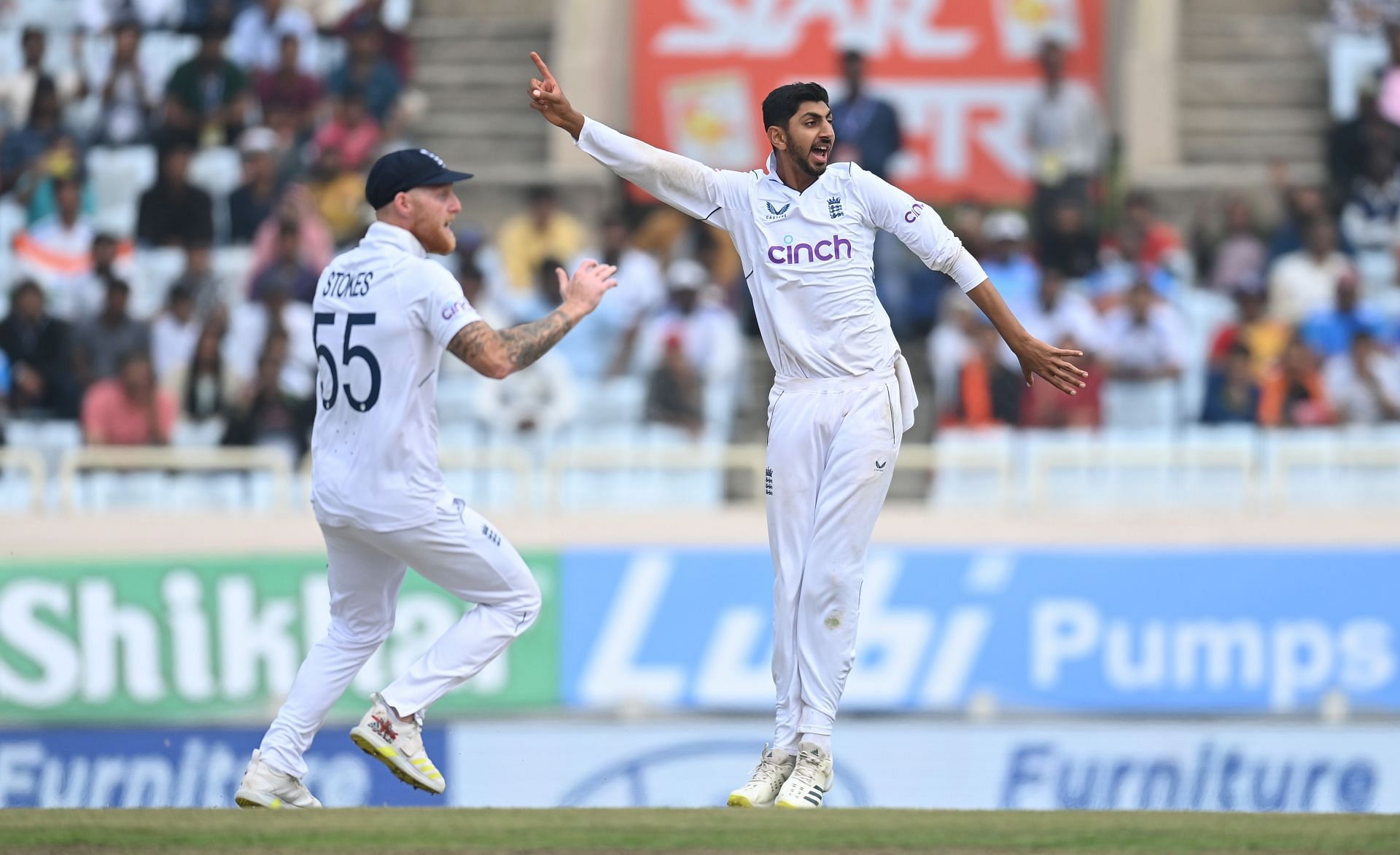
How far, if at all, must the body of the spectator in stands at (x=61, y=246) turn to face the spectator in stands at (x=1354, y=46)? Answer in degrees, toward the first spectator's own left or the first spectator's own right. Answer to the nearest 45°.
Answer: approximately 90° to the first spectator's own left

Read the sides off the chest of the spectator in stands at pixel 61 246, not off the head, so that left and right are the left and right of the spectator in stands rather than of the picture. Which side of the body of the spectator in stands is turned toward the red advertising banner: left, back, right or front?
left

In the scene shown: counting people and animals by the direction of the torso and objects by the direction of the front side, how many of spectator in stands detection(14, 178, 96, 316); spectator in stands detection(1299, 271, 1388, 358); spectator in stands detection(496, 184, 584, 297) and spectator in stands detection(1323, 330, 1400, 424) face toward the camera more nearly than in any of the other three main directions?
4

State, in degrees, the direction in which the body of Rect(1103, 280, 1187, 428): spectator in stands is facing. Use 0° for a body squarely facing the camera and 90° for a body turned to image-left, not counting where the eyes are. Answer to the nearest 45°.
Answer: approximately 0°

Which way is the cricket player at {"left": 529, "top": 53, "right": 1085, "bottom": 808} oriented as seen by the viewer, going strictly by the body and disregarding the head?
toward the camera

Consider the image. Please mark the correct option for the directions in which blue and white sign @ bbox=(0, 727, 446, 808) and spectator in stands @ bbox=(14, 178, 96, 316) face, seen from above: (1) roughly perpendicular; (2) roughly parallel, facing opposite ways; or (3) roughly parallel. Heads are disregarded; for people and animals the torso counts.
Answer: roughly parallel

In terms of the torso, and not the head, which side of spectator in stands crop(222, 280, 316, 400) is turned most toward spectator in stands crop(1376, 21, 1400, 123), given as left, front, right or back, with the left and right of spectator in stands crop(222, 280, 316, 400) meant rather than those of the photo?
left

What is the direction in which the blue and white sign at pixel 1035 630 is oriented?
toward the camera

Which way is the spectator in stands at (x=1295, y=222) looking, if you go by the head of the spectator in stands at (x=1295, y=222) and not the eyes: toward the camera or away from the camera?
toward the camera

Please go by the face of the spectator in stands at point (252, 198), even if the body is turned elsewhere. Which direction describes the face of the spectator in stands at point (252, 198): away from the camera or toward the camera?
toward the camera

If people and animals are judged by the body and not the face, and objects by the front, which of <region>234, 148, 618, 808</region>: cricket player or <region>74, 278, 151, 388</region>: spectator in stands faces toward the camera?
the spectator in stands

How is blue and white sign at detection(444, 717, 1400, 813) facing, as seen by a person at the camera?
facing the viewer

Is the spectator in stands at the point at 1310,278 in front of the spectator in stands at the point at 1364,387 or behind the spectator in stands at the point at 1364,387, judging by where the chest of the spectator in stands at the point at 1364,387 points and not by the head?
behind

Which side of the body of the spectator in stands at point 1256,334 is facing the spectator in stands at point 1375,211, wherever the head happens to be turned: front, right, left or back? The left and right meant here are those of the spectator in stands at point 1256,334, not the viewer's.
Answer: back

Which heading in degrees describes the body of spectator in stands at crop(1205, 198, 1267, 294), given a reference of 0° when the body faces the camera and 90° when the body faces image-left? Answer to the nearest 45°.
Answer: approximately 0°

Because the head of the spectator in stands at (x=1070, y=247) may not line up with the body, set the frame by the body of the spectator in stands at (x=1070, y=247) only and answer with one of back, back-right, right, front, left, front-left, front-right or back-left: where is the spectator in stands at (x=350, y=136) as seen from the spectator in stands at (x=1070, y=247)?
right

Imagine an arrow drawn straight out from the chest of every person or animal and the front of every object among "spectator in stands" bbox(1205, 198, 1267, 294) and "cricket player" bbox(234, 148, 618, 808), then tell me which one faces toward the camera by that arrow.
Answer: the spectator in stands

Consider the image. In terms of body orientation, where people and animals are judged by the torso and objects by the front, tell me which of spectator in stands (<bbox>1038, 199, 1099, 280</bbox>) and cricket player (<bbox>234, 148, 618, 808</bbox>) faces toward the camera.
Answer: the spectator in stands

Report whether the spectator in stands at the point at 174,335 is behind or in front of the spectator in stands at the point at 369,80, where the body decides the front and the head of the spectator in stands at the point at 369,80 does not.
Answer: in front
